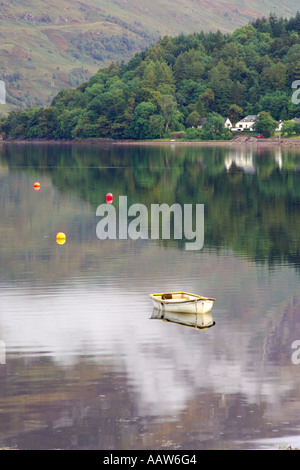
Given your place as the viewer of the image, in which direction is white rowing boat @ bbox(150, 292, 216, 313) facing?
facing away from the viewer and to the left of the viewer
